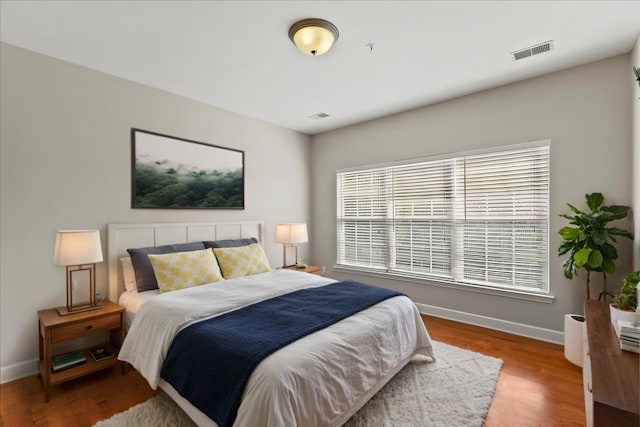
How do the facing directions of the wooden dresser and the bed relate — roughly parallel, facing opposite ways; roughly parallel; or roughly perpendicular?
roughly parallel, facing opposite ways

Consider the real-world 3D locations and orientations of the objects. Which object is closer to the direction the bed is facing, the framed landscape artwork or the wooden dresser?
the wooden dresser

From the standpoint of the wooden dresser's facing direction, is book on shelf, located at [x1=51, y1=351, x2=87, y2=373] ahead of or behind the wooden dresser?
ahead

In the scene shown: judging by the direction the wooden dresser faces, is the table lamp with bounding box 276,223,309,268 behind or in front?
in front

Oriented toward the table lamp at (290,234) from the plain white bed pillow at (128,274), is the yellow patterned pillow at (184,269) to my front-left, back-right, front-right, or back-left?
front-right

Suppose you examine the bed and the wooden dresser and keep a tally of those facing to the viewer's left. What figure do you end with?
1

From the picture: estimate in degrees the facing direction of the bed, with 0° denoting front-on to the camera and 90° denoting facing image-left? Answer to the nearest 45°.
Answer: approximately 315°

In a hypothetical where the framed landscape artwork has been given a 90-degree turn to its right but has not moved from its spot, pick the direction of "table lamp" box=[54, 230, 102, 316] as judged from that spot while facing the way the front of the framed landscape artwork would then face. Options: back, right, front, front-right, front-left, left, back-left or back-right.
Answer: front

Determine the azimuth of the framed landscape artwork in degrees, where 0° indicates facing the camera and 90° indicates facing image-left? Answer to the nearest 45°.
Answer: approximately 315°

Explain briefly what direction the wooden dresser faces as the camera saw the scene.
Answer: facing to the left of the viewer

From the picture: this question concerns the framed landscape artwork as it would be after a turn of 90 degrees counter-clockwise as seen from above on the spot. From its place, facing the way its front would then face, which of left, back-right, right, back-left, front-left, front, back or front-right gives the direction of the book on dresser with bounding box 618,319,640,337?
right

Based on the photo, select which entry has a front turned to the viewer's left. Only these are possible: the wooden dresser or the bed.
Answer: the wooden dresser

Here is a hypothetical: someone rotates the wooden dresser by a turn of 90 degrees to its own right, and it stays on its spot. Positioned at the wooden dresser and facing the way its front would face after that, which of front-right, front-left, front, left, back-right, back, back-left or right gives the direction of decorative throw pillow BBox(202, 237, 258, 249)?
left

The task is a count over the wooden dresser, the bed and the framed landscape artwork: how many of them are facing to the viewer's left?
1

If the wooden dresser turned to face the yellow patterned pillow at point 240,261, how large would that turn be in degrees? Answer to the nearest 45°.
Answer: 0° — it already faces it
